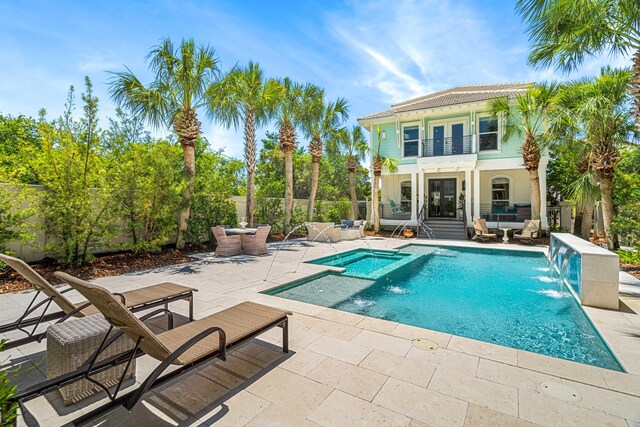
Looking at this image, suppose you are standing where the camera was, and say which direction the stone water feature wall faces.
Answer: facing to the left of the viewer

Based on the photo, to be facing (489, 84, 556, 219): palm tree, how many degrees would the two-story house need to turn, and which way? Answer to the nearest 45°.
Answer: approximately 45° to its left

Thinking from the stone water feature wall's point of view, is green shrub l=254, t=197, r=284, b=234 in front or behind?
in front

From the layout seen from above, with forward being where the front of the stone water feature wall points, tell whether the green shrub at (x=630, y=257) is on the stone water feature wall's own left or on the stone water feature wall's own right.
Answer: on the stone water feature wall's own right

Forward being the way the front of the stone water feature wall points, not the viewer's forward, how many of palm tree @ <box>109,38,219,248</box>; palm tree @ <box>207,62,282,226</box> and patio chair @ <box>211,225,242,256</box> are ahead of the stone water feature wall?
3

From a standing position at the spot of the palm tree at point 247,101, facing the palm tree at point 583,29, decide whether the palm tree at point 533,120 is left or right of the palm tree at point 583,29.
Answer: left

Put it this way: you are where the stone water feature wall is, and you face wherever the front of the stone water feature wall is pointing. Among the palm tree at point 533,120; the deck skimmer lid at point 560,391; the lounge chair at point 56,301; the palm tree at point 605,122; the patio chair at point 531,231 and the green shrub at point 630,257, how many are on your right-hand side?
4

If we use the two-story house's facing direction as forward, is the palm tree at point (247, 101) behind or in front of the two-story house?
in front

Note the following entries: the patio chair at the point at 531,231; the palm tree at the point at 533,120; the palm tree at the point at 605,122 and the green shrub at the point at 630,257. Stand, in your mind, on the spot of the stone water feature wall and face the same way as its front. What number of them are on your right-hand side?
4

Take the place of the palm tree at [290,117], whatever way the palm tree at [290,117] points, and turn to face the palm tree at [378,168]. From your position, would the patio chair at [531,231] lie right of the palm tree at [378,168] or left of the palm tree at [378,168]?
right

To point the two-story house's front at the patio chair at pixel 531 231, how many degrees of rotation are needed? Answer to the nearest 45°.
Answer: approximately 45° to its left

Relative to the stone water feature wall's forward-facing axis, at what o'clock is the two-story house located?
The two-story house is roughly at 2 o'clock from the stone water feature wall.

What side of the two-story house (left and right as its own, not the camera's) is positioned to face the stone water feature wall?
front

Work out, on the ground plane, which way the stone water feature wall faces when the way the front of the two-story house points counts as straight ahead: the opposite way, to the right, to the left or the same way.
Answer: to the right

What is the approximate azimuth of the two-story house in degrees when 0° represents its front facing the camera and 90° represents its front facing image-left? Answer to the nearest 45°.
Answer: approximately 0°
